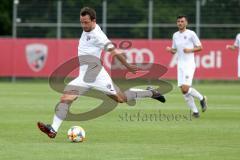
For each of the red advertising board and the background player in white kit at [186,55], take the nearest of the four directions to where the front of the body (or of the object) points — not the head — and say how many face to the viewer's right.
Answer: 0

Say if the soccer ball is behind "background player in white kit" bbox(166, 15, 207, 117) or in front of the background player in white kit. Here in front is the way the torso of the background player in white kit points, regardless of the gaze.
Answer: in front

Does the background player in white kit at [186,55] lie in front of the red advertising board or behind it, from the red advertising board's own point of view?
in front

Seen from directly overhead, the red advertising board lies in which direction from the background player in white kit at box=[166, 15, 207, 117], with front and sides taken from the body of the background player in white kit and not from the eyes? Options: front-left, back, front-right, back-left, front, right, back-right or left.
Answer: back-right

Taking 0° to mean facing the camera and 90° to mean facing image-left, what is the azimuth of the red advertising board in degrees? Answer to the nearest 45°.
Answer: approximately 0°

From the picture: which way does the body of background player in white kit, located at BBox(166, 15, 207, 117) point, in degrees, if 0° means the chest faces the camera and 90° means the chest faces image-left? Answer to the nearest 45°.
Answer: approximately 45°

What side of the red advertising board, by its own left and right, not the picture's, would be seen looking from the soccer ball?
front

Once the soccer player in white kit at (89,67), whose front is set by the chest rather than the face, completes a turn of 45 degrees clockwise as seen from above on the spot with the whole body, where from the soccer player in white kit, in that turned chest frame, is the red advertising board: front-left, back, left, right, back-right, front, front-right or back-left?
right
